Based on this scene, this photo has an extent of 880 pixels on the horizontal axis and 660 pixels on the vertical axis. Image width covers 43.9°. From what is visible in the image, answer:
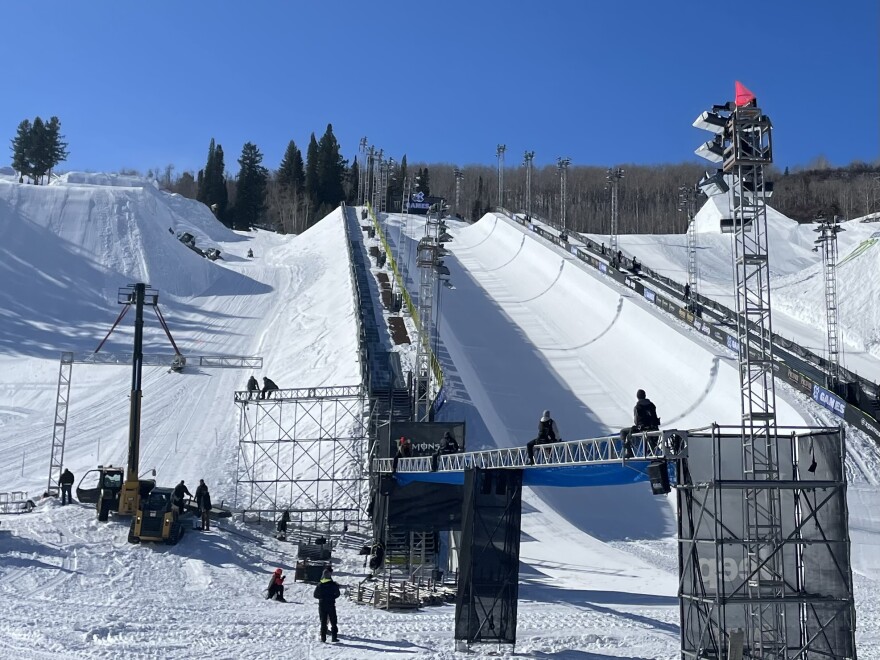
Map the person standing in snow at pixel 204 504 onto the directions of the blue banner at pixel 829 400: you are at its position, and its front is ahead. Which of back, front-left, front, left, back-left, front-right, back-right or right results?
front

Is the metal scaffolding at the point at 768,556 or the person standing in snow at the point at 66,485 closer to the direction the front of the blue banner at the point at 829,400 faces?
the person standing in snow

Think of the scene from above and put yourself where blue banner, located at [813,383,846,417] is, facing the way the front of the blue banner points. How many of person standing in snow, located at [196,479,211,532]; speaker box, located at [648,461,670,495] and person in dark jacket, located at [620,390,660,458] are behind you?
0

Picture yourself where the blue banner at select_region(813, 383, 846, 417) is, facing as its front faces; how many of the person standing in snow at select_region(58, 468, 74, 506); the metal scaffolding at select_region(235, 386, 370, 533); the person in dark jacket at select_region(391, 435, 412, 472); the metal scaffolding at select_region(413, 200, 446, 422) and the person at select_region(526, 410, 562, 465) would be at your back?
0

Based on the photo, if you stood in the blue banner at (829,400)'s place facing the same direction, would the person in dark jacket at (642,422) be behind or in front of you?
in front

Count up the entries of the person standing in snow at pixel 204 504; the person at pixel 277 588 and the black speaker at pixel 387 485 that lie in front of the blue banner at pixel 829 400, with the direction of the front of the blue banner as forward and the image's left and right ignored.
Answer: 3

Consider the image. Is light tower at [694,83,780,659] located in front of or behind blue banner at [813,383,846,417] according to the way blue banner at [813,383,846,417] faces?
in front

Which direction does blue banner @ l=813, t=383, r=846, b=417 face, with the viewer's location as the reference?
facing the viewer and to the left of the viewer

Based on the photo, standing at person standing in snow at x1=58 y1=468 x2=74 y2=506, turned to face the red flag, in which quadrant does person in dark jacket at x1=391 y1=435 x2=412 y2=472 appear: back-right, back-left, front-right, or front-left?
front-left

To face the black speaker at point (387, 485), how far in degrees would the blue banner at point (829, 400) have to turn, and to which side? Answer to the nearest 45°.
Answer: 0° — it already faces it

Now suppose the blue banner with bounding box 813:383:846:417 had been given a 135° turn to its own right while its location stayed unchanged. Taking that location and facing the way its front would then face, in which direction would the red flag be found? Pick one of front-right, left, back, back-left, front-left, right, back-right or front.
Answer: back

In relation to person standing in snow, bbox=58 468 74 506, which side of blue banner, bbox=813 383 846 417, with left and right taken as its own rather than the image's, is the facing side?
front

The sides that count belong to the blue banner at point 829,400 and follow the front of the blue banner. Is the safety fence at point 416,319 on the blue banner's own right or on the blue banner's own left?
on the blue banner's own right
